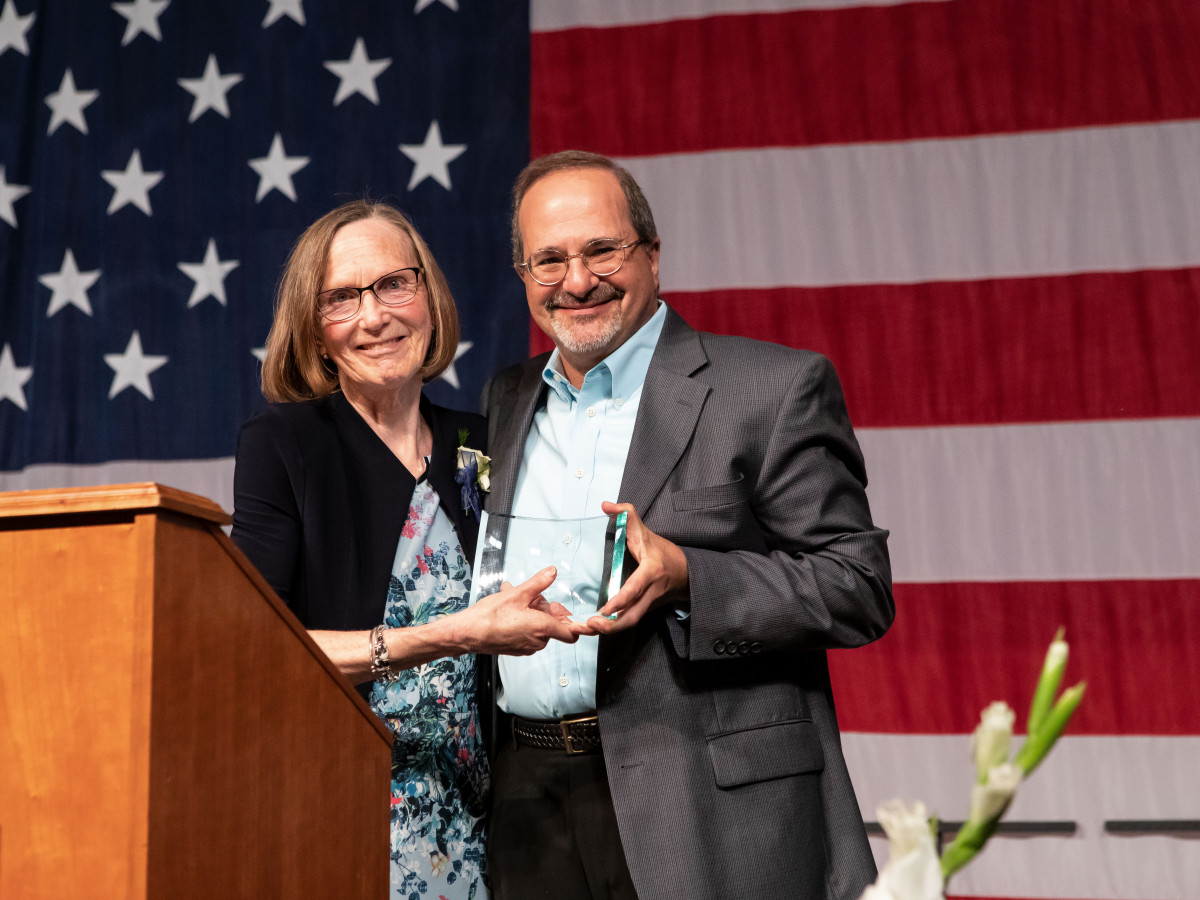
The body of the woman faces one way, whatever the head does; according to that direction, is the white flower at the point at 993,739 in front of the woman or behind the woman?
in front

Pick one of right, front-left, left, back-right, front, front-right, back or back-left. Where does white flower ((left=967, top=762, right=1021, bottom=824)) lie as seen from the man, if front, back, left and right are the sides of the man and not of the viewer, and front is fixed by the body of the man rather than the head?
front-left

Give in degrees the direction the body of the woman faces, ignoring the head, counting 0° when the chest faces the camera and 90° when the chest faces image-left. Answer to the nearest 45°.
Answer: approximately 315°

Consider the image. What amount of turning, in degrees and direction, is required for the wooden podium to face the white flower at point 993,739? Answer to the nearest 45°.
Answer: approximately 90° to its left

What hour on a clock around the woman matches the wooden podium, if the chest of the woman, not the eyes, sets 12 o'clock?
The wooden podium is roughly at 2 o'clock from the woman.

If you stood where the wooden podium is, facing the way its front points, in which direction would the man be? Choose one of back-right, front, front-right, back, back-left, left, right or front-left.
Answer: back

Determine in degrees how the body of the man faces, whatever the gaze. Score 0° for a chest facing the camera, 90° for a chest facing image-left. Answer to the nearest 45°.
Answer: approximately 45°
